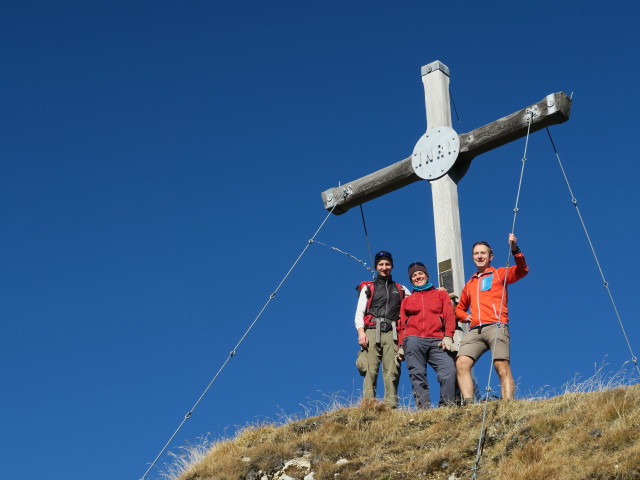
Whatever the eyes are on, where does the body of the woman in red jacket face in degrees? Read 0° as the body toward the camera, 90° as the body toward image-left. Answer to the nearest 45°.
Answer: approximately 0°

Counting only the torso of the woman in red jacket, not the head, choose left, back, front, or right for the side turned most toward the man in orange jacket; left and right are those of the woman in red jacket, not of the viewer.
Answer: left
